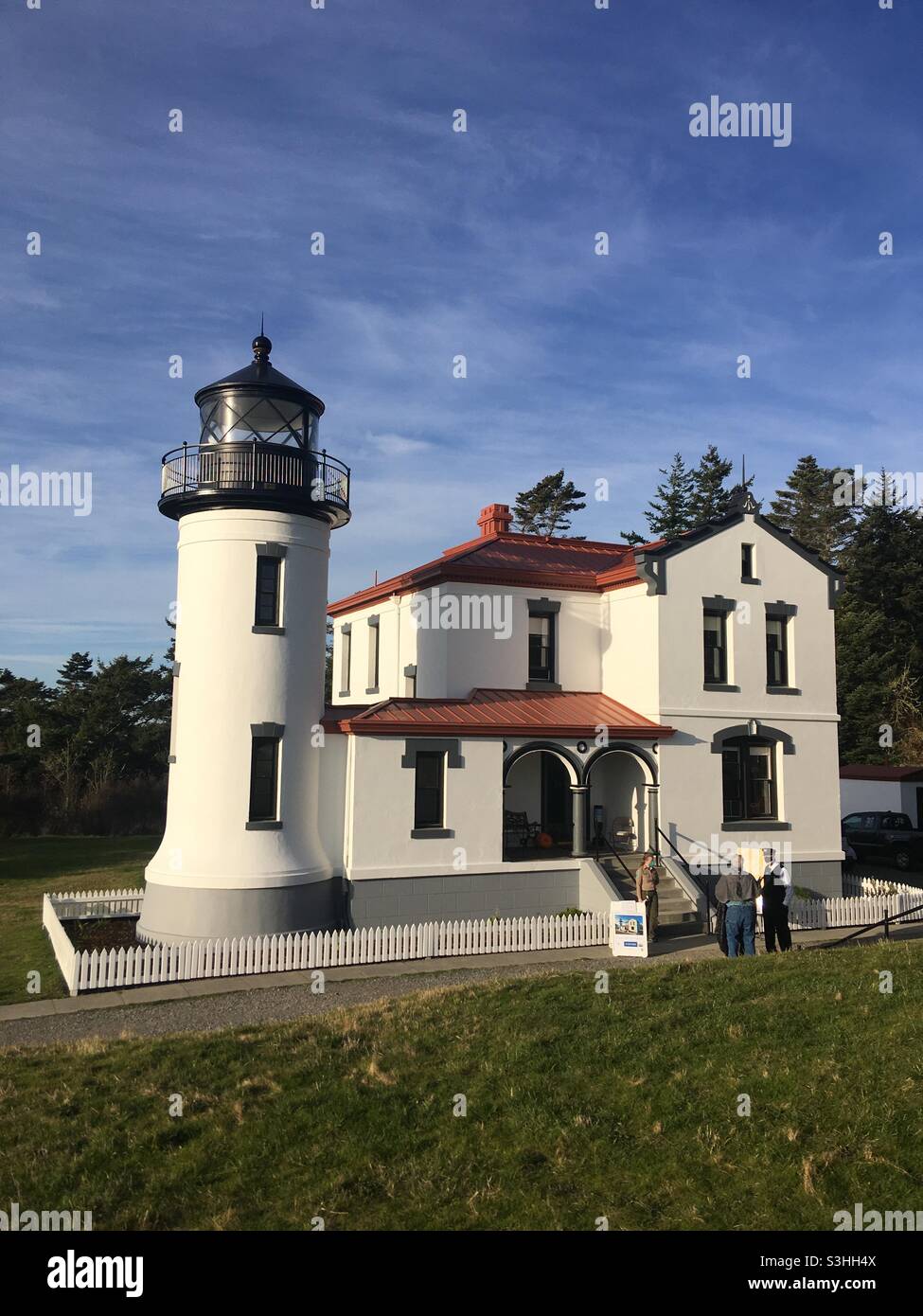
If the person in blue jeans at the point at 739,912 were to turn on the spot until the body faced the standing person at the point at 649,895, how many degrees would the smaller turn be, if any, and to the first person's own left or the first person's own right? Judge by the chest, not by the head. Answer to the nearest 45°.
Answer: approximately 45° to the first person's own left

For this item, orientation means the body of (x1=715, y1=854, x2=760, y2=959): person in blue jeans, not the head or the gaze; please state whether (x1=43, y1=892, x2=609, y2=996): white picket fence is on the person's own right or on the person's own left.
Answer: on the person's own left

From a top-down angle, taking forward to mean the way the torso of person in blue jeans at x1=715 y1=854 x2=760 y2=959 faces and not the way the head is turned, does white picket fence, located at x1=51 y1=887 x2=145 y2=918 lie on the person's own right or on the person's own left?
on the person's own left

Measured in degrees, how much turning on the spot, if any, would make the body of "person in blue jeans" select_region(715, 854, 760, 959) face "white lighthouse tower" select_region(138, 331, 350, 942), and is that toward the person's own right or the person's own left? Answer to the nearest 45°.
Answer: approximately 90° to the person's own left

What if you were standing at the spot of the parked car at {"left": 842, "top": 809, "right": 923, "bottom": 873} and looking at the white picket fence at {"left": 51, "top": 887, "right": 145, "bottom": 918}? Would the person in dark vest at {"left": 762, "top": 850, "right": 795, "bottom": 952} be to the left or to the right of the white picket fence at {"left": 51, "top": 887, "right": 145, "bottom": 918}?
left

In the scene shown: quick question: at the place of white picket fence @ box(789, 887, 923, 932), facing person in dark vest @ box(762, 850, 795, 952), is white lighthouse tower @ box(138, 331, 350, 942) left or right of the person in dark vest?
right

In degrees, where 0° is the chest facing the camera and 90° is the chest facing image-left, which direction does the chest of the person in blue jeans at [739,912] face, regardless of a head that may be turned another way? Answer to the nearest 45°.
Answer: approximately 180°
